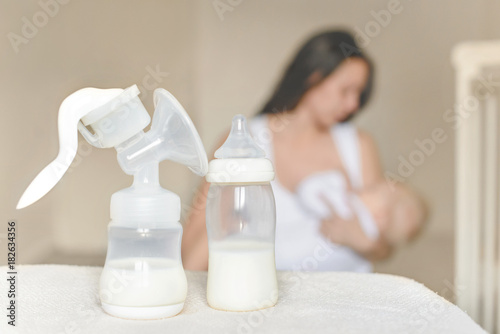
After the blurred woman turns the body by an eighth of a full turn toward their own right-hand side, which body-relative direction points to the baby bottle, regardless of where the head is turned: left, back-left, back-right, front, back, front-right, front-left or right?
front-left

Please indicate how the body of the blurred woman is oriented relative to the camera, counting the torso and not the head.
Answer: toward the camera

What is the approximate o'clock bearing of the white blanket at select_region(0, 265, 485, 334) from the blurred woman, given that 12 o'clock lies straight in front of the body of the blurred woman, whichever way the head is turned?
The white blanket is roughly at 12 o'clock from the blurred woman.
